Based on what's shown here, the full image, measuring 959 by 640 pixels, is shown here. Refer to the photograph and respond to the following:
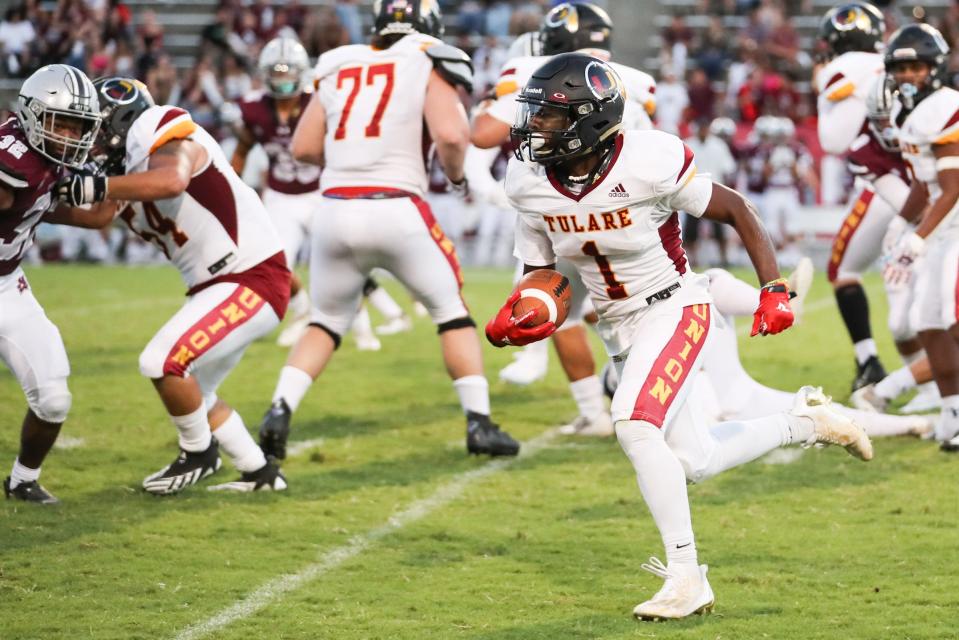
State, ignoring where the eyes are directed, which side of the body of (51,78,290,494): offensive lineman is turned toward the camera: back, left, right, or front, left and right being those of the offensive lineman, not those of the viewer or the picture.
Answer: left

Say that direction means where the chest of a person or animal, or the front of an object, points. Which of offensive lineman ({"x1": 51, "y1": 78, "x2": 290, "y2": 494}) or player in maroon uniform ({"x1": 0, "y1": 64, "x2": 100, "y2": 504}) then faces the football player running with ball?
the player in maroon uniform

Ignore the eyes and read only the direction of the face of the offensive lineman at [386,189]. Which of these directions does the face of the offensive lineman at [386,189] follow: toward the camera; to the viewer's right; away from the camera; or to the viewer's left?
away from the camera

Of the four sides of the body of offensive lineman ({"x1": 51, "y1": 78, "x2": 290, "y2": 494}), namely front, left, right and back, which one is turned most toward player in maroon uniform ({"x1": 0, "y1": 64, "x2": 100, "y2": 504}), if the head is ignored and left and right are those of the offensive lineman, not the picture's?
front

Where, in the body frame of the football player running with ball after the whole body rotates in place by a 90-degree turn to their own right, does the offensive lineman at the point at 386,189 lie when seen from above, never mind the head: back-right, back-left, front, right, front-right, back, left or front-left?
front

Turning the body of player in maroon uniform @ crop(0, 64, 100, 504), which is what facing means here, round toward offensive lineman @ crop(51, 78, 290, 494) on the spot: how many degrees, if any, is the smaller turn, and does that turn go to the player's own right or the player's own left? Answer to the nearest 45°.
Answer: approximately 45° to the player's own left

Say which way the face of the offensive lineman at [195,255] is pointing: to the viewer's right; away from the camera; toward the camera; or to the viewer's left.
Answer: to the viewer's left

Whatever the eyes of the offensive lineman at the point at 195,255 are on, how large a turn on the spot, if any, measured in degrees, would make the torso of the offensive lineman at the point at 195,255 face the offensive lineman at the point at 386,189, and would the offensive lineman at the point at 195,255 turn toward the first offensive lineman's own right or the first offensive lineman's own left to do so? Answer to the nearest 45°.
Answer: approximately 135° to the first offensive lineman's own right

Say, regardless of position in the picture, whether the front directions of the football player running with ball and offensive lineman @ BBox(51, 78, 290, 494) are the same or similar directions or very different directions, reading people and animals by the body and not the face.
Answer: same or similar directions

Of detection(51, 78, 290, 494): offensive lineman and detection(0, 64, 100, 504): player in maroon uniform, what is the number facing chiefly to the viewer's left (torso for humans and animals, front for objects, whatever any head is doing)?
1

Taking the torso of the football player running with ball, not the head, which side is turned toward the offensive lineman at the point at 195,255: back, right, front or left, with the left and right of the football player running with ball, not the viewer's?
right

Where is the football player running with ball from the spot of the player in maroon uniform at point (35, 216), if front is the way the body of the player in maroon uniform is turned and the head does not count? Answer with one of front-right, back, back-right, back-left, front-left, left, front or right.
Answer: front

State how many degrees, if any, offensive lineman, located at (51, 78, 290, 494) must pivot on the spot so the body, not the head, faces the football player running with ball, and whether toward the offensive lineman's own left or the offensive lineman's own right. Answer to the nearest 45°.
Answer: approximately 135° to the offensive lineman's own left

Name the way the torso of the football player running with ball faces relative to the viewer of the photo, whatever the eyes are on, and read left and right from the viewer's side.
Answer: facing the viewer and to the left of the viewer
